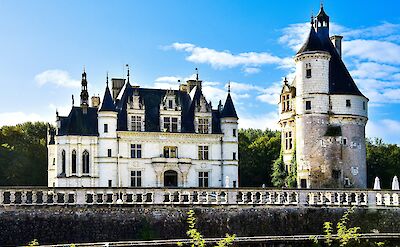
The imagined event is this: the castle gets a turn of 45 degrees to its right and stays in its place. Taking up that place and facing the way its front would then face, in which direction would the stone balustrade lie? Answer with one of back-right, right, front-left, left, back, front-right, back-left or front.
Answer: front-left

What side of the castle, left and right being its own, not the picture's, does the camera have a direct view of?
front
